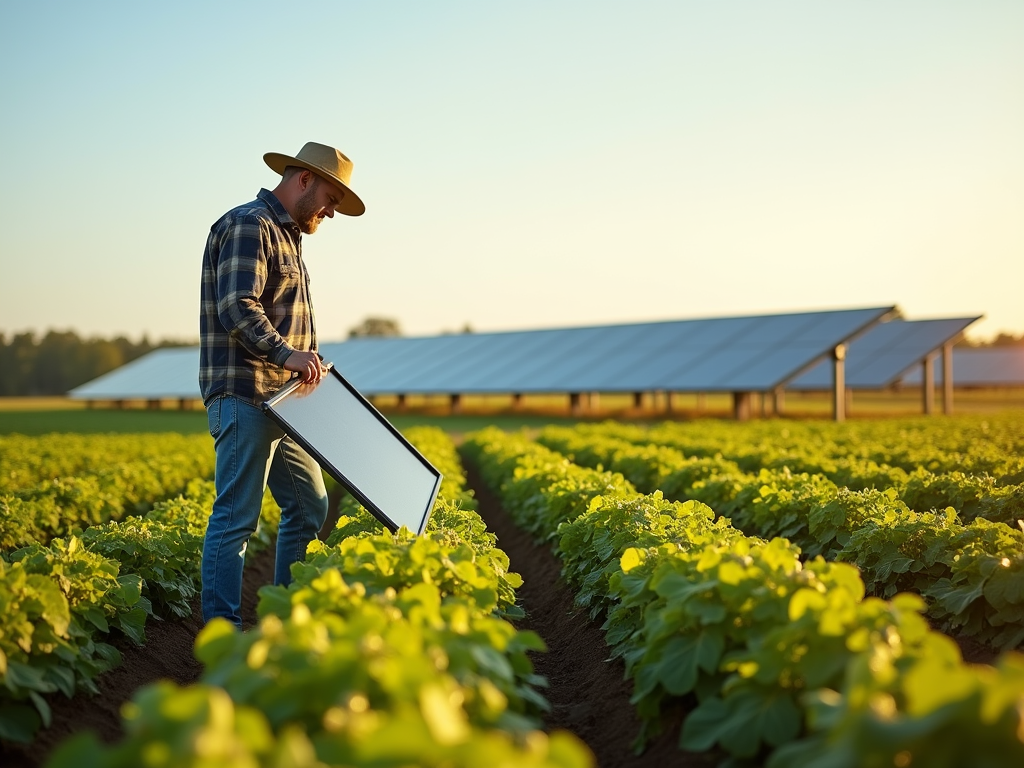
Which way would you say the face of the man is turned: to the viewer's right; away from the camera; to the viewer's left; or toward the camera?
to the viewer's right

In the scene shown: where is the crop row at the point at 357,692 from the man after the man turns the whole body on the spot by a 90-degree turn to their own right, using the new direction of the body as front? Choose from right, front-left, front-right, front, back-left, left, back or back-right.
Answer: front

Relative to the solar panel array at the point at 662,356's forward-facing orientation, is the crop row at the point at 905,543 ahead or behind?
ahead

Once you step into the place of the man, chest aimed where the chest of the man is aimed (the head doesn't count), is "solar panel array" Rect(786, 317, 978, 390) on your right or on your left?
on your left

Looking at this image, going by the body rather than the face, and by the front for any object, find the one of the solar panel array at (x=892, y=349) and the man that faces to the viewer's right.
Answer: the man

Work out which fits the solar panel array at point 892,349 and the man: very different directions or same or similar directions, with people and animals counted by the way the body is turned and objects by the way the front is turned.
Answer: very different directions

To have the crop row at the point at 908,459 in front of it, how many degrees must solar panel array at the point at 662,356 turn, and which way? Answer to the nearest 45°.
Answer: approximately 45° to its left

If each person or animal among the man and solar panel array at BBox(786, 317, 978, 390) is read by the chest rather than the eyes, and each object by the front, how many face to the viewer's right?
1

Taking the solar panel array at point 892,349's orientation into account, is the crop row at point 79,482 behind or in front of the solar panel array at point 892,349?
in front

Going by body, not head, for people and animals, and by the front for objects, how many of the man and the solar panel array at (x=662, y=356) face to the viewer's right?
1

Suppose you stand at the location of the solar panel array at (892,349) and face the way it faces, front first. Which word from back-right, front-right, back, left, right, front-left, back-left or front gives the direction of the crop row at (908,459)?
front-left

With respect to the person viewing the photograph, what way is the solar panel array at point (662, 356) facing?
facing the viewer and to the left of the viewer

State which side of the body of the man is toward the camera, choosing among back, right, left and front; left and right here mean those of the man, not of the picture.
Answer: right
